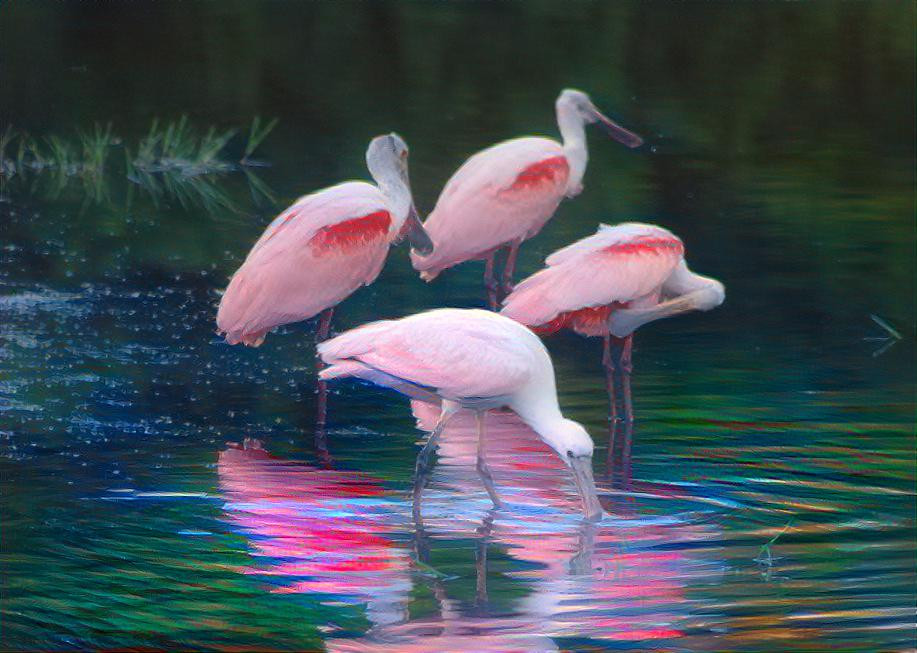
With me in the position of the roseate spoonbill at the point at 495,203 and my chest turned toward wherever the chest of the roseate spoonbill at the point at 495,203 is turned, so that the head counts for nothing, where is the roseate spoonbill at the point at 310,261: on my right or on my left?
on my right

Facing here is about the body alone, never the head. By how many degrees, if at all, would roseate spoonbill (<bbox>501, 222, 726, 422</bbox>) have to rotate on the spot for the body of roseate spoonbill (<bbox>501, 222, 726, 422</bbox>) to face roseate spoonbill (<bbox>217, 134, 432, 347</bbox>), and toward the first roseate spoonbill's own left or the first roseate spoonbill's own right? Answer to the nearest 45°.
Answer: approximately 180°

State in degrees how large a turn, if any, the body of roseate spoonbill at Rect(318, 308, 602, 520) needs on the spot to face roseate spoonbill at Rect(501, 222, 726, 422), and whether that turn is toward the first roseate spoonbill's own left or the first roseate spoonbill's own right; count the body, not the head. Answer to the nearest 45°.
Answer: approximately 90° to the first roseate spoonbill's own left

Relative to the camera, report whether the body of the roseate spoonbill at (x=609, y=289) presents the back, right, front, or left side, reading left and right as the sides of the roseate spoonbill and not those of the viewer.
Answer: right

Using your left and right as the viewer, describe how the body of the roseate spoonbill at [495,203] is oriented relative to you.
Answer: facing to the right of the viewer

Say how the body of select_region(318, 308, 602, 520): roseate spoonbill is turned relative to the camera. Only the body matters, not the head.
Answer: to the viewer's right

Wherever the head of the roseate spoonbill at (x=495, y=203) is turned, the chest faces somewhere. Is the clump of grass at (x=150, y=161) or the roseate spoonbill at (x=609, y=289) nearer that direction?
the roseate spoonbill

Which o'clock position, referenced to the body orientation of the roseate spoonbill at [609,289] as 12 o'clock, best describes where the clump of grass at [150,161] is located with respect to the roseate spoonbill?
The clump of grass is roughly at 8 o'clock from the roseate spoonbill.

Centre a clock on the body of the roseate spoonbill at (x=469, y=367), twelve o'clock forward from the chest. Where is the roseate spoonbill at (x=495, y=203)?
the roseate spoonbill at (x=495, y=203) is roughly at 9 o'clock from the roseate spoonbill at (x=469, y=367).

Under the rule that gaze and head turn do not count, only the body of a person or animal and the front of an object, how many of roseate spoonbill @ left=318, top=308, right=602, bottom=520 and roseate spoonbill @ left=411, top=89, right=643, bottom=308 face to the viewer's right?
2

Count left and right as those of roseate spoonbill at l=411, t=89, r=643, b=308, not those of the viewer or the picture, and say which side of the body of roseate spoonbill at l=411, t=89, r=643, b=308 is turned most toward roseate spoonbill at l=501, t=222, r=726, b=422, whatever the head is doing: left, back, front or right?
right
